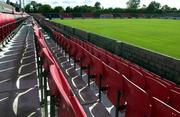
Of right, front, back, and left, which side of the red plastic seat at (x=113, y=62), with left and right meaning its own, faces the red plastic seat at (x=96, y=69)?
back

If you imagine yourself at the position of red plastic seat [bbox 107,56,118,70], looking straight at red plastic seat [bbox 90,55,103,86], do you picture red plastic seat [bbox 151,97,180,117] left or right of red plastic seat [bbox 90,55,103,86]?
left

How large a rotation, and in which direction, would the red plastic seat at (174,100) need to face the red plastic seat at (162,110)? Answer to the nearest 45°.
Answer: approximately 135° to its right

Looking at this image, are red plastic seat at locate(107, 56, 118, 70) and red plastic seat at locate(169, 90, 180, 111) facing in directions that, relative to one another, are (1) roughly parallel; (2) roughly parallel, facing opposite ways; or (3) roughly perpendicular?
roughly parallel

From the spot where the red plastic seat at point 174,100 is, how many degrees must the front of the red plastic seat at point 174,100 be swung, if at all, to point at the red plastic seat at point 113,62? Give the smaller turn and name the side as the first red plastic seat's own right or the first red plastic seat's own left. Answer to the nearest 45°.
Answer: approximately 90° to the first red plastic seat's own left

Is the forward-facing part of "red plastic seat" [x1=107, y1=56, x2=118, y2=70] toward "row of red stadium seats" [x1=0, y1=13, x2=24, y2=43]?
no

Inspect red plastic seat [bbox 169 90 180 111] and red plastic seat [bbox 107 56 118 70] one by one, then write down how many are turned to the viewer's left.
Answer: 0

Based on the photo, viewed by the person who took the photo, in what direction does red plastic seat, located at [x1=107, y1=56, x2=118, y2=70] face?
facing away from the viewer and to the right of the viewer

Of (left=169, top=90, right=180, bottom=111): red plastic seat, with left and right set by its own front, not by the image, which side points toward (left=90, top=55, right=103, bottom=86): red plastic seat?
left

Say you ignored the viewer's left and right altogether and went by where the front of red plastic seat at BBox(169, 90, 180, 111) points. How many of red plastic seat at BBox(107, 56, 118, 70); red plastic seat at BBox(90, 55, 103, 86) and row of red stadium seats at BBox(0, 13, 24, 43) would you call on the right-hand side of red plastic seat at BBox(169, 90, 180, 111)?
0

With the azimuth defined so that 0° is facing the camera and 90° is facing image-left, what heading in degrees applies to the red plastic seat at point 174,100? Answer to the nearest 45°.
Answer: approximately 225°

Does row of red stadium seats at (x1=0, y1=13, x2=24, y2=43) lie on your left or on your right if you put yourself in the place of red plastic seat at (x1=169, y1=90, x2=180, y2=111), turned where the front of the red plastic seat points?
on your left

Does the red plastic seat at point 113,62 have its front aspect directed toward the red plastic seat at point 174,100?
no
